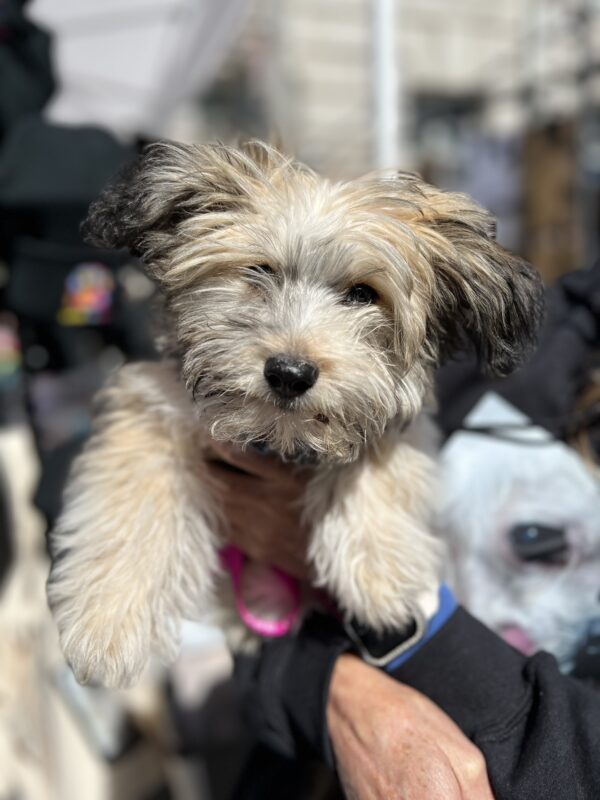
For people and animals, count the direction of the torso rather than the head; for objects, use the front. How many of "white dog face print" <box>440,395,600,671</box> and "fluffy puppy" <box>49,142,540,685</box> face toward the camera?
2

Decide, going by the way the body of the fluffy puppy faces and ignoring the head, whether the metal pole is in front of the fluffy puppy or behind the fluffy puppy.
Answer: behind

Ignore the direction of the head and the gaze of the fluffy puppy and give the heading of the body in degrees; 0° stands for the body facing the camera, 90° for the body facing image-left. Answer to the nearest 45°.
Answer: approximately 0°
